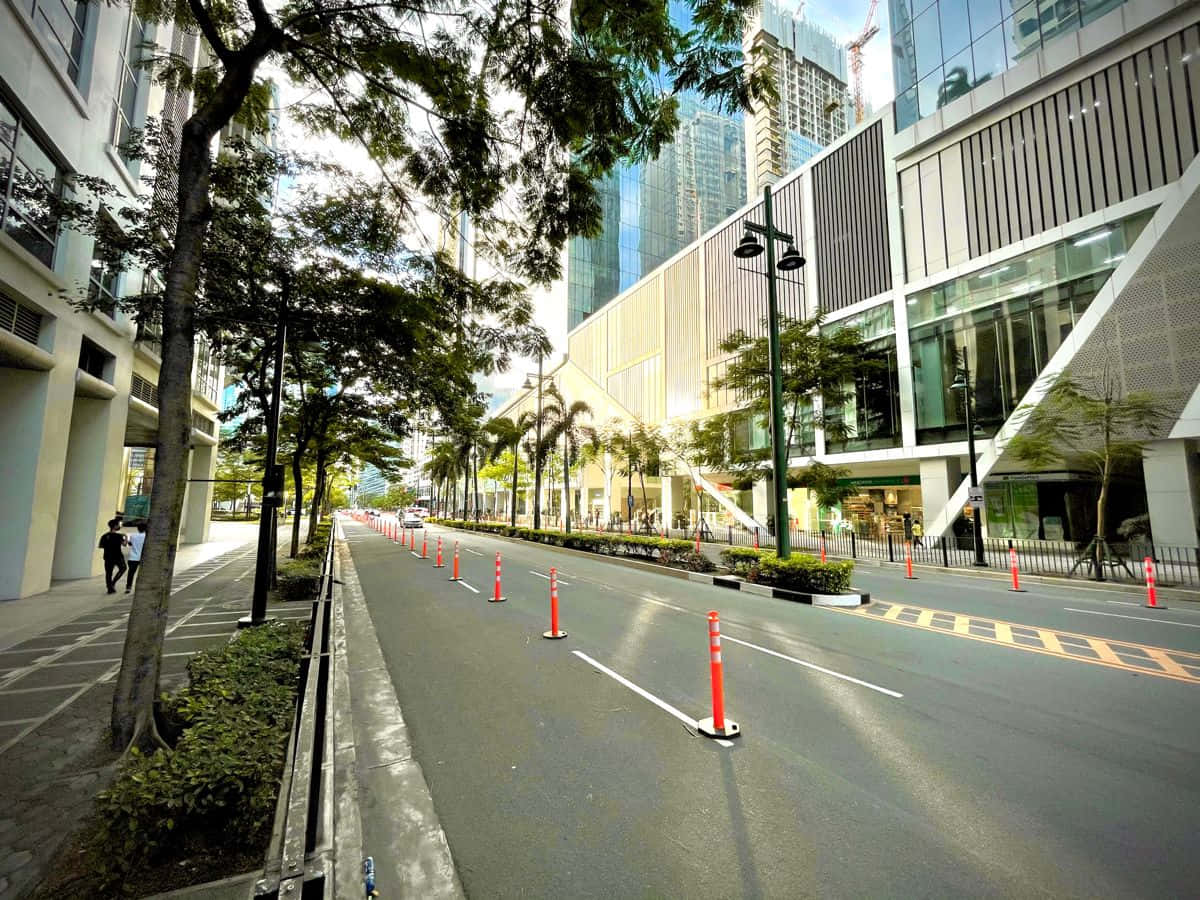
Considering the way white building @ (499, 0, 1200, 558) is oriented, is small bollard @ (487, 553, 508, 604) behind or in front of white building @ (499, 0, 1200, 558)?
in front

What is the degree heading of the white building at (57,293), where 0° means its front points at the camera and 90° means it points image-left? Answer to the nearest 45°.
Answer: approximately 270°

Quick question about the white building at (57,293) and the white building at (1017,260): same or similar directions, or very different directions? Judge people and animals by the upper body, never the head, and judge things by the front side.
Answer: very different directions

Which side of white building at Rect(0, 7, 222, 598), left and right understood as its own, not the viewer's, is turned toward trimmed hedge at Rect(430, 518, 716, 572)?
front

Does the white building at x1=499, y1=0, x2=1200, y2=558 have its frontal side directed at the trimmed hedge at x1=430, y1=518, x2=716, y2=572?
yes

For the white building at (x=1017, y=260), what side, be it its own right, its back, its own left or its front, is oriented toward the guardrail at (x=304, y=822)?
front

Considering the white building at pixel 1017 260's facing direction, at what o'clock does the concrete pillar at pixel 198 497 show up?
The concrete pillar is roughly at 1 o'clock from the white building.

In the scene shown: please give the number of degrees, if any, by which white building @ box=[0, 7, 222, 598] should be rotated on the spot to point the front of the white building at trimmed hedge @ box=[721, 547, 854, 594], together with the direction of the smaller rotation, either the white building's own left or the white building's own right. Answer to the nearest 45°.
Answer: approximately 45° to the white building's own right

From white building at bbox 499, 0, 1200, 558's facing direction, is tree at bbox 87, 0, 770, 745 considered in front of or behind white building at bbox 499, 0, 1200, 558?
in front

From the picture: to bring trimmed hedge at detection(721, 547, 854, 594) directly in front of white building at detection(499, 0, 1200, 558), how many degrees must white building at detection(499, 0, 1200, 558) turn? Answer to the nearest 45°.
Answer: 0° — it already faces it

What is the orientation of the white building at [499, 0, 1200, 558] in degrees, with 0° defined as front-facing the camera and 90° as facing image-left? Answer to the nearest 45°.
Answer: approximately 45°

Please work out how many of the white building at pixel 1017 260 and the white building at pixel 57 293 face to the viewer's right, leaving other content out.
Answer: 1
